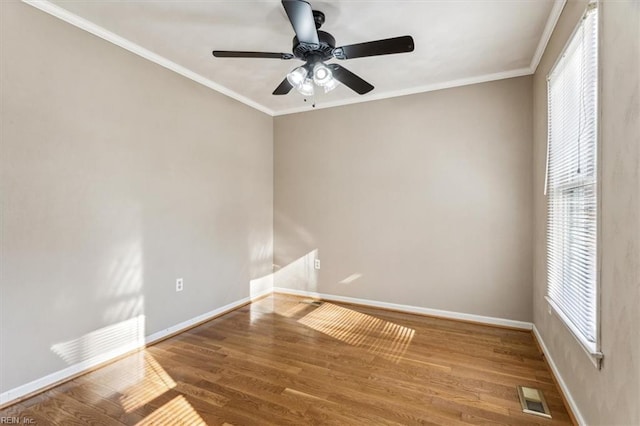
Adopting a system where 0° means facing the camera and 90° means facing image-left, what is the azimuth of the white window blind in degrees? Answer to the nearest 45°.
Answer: approximately 90°

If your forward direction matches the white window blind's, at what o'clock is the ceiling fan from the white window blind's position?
The ceiling fan is roughly at 11 o'clock from the white window blind.
